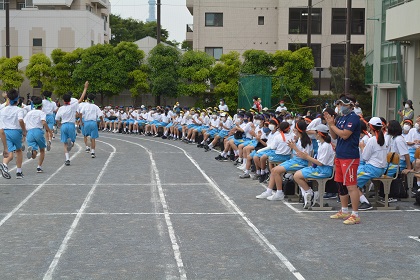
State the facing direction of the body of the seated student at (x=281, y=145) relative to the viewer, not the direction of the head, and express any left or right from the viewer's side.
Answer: facing to the left of the viewer

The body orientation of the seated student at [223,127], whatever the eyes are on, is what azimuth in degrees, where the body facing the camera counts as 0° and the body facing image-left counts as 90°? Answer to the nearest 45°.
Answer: approximately 45°

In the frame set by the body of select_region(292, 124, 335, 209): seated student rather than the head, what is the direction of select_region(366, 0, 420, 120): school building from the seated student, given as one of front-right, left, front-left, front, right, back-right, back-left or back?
right

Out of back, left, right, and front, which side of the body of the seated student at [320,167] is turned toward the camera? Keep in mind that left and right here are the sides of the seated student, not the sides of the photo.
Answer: left

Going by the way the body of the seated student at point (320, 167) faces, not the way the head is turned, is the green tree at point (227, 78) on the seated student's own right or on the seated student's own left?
on the seated student's own right

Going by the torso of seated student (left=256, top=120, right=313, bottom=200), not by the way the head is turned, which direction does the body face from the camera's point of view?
to the viewer's left

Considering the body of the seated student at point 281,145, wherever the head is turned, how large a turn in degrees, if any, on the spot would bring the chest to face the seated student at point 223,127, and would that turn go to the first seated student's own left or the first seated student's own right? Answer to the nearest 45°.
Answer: approximately 90° to the first seated student's own right

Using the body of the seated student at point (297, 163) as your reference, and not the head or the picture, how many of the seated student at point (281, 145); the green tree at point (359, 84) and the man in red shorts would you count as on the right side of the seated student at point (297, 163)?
2

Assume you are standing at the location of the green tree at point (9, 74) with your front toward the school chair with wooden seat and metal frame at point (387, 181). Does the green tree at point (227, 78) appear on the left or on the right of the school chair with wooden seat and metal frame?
left

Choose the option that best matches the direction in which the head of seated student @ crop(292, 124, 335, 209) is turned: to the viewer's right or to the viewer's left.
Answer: to the viewer's left

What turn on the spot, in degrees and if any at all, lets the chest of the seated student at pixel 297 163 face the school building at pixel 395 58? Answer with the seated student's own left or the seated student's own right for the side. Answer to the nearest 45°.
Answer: approximately 90° to the seated student's own right
